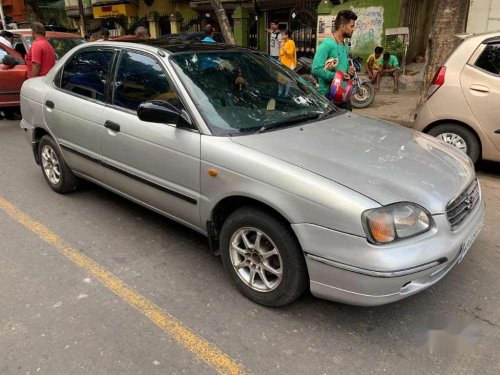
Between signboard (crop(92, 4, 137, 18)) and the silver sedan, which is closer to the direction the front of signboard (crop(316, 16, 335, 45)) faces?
the silver sedan

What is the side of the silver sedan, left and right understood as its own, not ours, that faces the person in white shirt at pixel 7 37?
back

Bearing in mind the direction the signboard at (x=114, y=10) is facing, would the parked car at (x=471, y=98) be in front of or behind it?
in front

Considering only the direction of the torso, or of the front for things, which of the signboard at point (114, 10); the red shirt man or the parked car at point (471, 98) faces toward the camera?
the signboard

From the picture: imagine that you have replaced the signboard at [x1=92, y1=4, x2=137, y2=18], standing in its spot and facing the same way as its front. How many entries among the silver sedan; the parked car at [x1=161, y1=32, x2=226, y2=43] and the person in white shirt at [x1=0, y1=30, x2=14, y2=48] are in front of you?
3

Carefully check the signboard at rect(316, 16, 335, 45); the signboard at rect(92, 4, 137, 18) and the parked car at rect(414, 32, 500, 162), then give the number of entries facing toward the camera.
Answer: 2

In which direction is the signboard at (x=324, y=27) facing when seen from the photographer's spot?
facing the viewer

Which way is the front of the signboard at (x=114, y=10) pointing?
toward the camera
